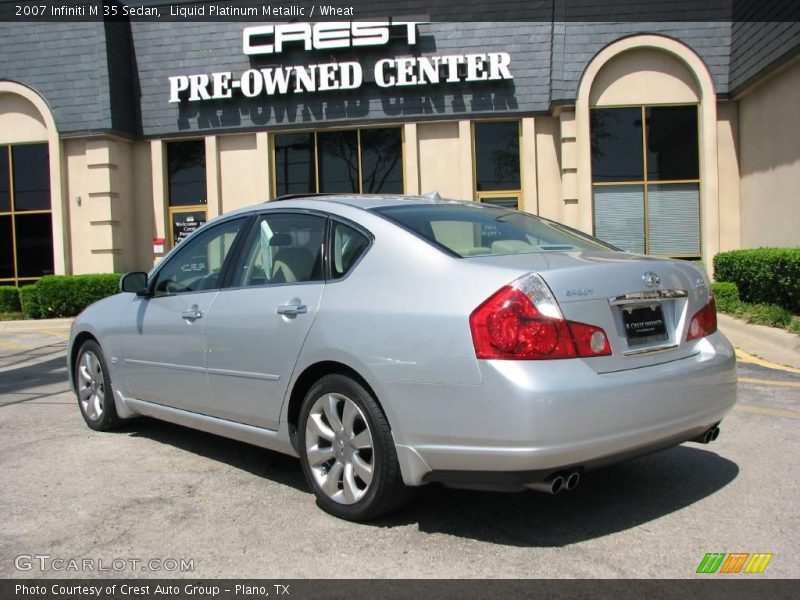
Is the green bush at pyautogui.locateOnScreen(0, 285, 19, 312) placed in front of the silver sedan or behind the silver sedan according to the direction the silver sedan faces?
in front

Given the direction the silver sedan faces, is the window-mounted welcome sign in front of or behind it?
in front

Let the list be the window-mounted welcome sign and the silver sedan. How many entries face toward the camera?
1

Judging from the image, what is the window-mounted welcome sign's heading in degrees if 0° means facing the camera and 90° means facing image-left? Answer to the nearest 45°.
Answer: approximately 0°

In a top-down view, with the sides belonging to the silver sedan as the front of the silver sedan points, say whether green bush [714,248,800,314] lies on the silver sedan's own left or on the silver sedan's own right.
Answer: on the silver sedan's own right

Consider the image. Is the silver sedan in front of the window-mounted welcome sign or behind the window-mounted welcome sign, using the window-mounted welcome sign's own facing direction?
in front

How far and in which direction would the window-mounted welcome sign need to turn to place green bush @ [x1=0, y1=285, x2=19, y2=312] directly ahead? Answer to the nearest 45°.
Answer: approximately 90° to its right

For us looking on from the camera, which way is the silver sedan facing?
facing away from the viewer and to the left of the viewer

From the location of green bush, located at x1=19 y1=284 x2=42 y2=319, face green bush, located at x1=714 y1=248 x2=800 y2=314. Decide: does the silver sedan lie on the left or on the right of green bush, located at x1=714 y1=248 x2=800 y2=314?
right
